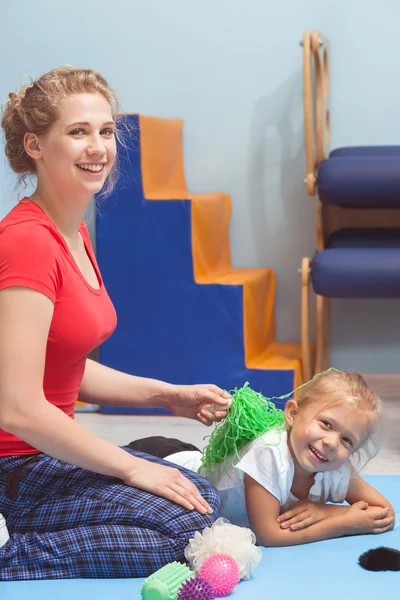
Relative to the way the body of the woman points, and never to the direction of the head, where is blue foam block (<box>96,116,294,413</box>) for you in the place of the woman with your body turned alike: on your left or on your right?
on your left

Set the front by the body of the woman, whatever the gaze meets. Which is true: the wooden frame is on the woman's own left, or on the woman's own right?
on the woman's own left
